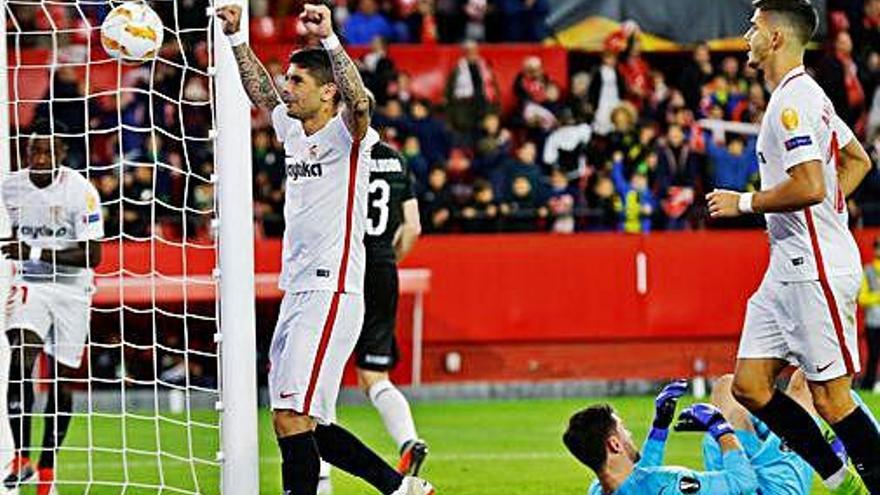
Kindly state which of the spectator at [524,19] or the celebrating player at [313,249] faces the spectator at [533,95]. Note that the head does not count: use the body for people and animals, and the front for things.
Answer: the spectator at [524,19]

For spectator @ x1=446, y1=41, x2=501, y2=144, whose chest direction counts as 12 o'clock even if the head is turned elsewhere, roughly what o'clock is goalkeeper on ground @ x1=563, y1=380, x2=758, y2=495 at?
The goalkeeper on ground is roughly at 12 o'clock from the spectator.

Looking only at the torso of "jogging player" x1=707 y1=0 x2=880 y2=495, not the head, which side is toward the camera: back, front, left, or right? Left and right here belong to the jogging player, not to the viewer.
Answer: left

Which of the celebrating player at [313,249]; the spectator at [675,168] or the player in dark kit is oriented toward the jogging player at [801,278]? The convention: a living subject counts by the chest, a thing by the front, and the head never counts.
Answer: the spectator

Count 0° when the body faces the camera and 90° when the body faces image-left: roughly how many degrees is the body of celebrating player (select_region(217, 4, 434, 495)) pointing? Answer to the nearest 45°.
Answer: approximately 45°

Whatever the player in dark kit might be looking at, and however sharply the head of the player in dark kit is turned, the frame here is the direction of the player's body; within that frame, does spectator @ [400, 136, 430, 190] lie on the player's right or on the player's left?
on the player's right

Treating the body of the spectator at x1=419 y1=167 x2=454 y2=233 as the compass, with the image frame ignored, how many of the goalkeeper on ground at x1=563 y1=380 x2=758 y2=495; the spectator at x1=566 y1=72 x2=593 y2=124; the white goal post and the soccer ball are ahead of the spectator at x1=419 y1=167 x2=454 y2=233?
3

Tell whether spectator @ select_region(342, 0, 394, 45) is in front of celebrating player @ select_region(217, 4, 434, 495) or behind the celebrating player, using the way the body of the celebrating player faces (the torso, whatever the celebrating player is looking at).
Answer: behind

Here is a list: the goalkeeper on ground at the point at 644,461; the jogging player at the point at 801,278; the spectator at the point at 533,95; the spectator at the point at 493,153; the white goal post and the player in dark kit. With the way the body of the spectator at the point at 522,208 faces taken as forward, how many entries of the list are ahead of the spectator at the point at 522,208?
4

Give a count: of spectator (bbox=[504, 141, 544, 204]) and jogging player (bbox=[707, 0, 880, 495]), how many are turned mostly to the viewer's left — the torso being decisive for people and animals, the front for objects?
1

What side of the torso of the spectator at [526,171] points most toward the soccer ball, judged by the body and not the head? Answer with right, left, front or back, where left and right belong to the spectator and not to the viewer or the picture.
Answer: front
